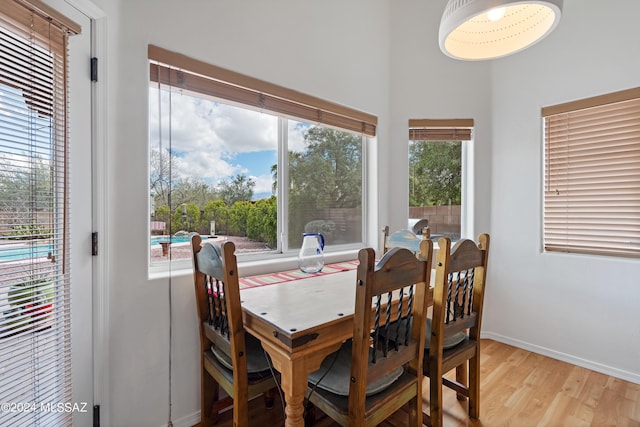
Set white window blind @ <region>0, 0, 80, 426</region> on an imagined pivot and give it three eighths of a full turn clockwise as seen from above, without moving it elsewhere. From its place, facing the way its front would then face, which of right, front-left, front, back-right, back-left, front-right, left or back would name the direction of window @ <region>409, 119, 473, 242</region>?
back

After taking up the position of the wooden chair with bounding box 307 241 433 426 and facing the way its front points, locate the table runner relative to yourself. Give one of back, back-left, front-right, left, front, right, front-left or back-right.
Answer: front

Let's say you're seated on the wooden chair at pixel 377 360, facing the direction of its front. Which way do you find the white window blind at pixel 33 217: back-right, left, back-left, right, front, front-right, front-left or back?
front-left

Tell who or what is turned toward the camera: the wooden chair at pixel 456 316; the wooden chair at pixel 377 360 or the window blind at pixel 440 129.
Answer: the window blind

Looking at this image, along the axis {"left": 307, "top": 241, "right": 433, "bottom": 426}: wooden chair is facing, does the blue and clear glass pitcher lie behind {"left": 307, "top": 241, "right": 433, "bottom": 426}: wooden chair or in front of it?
in front

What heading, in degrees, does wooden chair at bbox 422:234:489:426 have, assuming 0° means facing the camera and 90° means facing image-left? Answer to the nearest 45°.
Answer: approximately 135°

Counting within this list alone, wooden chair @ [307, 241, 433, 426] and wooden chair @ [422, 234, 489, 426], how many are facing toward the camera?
0

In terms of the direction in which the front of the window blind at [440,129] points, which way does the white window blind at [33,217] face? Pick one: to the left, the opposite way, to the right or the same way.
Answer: to the left

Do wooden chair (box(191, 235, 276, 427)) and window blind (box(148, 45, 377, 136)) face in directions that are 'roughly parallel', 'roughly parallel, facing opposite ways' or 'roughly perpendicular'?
roughly perpendicular

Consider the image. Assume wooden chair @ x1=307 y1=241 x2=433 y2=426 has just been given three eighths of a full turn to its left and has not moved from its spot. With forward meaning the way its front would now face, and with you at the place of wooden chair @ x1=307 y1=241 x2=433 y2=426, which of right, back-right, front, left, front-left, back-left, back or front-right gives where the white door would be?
right

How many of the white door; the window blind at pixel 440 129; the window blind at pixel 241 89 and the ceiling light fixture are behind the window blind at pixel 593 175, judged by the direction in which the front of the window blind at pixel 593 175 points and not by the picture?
0

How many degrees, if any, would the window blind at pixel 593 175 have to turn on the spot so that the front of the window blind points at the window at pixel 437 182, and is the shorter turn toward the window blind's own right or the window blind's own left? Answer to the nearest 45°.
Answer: approximately 45° to the window blind's own right

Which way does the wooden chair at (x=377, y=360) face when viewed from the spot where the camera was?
facing away from the viewer and to the left of the viewer

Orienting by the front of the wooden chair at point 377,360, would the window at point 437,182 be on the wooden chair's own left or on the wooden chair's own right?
on the wooden chair's own right

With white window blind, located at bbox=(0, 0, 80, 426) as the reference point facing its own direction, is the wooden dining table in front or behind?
in front

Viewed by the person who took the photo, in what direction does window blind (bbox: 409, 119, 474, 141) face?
facing the viewer

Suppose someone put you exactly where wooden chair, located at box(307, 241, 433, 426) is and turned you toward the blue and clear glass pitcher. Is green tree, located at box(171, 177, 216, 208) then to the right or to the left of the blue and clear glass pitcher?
left

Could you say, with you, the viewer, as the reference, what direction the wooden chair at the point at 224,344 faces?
facing away from the viewer and to the right of the viewer
